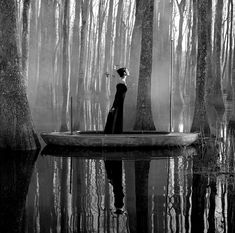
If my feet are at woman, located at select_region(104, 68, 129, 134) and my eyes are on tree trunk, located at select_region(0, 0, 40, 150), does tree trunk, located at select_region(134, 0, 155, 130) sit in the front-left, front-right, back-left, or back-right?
back-right

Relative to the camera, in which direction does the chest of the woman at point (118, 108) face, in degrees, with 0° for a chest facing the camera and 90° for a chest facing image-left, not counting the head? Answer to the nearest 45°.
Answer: approximately 270°

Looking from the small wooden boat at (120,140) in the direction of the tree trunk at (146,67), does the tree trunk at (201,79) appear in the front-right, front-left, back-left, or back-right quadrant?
front-right
